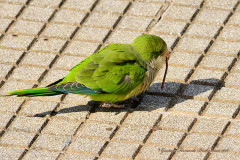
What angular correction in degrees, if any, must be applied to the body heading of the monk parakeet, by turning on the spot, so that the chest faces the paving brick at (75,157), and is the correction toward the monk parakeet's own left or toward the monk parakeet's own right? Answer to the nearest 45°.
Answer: approximately 135° to the monk parakeet's own right

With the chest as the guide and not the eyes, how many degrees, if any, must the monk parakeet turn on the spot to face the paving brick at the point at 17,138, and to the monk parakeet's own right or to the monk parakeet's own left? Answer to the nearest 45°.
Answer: approximately 180°

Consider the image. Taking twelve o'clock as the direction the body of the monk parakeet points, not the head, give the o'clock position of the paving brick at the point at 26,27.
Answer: The paving brick is roughly at 8 o'clock from the monk parakeet.

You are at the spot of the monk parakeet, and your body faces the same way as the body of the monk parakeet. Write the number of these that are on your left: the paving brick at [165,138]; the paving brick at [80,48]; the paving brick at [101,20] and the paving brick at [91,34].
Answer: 3

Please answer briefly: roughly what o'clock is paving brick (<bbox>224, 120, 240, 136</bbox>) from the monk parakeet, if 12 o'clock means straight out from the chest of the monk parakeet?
The paving brick is roughly at 1 o'clock from the monk parakeet.

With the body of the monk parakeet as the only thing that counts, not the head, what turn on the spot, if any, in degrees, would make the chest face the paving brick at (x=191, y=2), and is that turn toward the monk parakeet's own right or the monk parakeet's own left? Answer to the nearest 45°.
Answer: approximately 45° to the monk parakeet's own left

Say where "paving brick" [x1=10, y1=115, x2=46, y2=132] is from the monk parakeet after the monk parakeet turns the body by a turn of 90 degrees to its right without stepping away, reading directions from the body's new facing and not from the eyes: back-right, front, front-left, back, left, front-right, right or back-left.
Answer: right

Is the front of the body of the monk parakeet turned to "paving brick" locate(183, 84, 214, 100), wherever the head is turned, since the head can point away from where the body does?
yes

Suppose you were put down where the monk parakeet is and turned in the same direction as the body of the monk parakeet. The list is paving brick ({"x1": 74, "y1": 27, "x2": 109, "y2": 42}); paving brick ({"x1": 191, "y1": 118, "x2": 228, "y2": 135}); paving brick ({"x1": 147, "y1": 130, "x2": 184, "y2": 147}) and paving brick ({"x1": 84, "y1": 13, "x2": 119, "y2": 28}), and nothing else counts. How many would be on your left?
2

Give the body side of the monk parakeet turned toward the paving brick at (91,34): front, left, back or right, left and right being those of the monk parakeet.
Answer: left

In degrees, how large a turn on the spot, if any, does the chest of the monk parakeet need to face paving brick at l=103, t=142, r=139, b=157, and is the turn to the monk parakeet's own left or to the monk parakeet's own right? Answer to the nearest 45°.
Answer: approximately 90° to the monk parakeet's own right

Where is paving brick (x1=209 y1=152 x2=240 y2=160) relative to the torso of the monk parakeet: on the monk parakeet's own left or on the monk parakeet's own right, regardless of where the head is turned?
on the monk parakeet's own right

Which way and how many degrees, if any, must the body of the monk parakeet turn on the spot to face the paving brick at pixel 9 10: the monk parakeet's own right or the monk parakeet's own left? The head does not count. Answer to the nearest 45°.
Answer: approximately 135° to the monk parakeet's own left

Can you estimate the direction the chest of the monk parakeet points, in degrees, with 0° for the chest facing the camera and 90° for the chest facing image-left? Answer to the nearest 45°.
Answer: approximately 270°

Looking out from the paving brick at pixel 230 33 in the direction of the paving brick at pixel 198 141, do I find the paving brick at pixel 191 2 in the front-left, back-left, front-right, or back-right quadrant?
back-right

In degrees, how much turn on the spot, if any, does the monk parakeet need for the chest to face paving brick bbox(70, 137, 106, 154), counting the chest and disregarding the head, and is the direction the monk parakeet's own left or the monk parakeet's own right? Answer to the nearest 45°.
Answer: approximately 135° to the monk parakeet's own right
